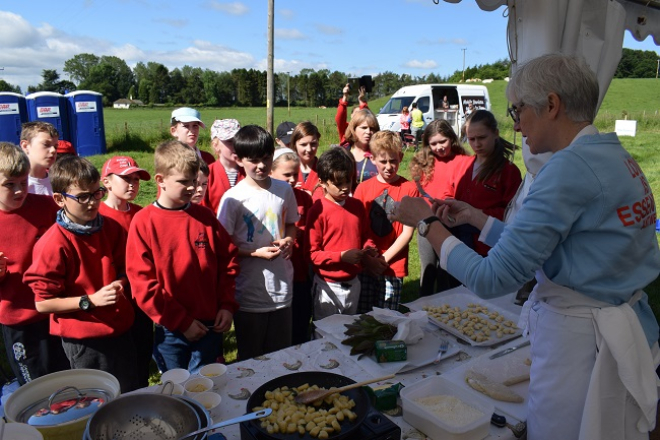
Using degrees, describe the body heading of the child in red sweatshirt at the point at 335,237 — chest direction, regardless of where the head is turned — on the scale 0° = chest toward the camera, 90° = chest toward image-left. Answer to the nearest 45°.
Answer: approximately 315°

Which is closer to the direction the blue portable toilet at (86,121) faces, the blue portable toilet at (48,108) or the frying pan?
the frying pan

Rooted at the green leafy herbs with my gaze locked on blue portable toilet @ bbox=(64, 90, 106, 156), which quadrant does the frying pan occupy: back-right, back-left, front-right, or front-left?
back-left

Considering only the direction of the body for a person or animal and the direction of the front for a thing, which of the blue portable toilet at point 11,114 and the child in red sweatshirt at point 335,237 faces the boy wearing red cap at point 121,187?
the blue portable toilet

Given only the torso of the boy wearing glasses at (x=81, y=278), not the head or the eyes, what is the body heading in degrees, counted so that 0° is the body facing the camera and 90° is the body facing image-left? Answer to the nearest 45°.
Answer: approximately 315°

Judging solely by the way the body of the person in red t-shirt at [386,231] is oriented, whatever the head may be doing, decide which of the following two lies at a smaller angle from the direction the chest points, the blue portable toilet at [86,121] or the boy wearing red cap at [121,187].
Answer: the boy wearing red cap

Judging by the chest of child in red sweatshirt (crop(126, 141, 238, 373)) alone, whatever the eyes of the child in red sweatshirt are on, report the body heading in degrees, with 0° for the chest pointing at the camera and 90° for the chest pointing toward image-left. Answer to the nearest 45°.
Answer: approximately 315°

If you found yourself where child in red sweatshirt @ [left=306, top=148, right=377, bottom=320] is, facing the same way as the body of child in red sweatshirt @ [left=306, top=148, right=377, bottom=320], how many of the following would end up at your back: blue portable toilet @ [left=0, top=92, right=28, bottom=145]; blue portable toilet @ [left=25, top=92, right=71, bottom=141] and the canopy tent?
2

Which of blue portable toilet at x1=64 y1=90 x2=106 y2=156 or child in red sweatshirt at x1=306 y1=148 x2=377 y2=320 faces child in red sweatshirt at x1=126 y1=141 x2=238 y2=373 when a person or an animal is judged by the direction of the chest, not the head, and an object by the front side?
the blue portable toilet
